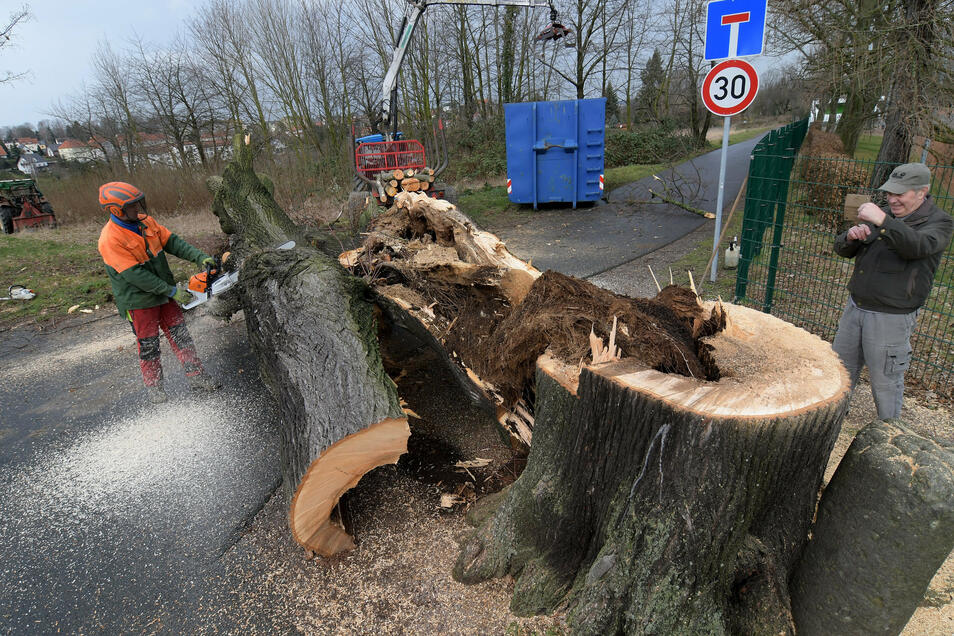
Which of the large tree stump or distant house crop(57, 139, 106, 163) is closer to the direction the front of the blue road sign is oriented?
the large tree stump

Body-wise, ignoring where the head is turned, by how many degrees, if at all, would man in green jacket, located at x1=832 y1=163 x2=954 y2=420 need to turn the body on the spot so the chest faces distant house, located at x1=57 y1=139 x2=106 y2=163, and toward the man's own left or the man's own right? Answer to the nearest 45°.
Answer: approximately 45° to the man's own right

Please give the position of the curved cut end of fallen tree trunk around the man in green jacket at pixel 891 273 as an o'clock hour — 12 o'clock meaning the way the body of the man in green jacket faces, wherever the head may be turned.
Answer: The curved cut end of fallen tree trunk is roughly at 12 o'clock from the man in green jacket.

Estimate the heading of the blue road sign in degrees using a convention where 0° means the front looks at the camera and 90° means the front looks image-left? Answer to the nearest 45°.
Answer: approximately 0°

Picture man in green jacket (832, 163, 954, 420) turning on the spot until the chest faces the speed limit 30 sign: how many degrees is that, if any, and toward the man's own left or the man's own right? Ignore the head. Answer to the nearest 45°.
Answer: approximately 90° to the man's own right

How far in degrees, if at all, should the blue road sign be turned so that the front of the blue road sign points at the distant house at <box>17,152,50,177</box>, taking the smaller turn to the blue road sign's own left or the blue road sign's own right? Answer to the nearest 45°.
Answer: approximately 90° to the blue road sign's own right

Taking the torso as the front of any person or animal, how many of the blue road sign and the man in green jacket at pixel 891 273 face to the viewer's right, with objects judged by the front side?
0

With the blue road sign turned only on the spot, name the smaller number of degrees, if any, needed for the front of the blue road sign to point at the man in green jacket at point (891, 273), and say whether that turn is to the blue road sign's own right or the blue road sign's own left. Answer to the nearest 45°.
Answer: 0° — it already faces them

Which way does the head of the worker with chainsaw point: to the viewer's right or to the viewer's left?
to the viewer's right

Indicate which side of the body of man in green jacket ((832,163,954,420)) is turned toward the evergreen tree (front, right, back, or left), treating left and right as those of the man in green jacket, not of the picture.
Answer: right

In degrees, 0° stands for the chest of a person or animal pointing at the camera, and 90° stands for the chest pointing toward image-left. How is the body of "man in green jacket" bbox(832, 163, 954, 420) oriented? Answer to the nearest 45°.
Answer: approximately 45°
